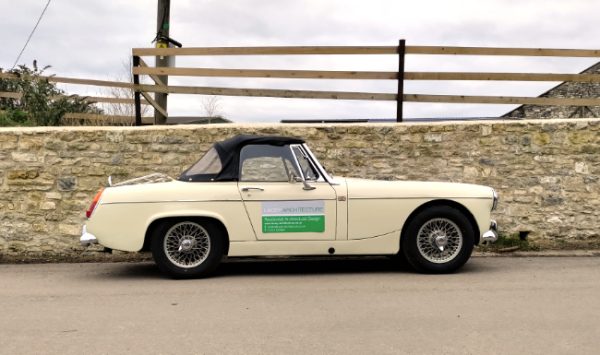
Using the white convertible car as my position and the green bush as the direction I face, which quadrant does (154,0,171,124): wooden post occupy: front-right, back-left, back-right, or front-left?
front-right

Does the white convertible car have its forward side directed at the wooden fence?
no

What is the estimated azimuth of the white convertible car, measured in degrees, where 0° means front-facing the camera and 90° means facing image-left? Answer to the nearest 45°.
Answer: approximately 270°

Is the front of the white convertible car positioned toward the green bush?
no

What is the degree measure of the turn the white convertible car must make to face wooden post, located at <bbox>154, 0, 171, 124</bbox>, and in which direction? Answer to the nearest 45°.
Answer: approximately 135° to its left

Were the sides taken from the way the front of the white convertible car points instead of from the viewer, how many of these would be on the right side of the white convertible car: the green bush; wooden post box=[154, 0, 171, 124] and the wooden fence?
0

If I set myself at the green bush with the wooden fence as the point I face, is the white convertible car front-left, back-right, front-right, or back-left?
front-right
